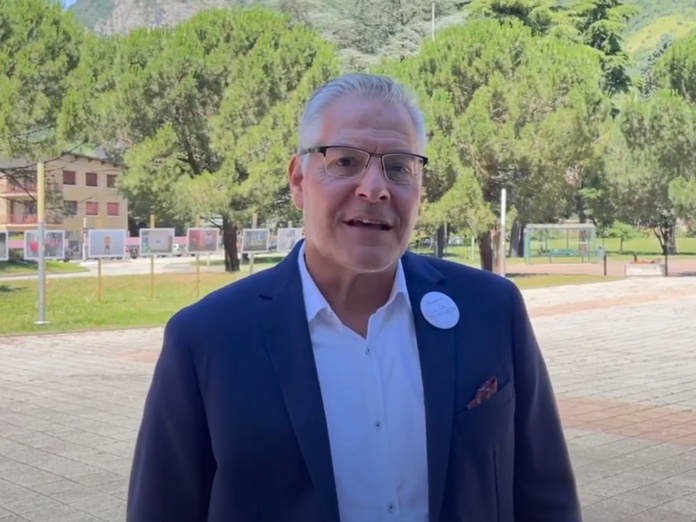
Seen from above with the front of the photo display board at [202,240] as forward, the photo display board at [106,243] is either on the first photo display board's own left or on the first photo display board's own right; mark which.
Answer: on the first photo display board's own right

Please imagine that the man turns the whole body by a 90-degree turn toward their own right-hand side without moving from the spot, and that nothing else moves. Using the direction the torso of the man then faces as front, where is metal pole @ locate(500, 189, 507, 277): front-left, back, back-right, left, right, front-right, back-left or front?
right

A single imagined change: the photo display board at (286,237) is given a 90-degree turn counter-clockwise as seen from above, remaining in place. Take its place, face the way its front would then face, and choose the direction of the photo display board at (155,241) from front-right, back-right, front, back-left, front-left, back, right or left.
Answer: back

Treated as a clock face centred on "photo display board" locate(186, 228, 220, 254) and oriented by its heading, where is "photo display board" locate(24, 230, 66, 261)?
"photo display board" locate(24, 230, 66, 261) is roughly at 2 o'clock from "photo display board" locate(186, 228, 220, 254).

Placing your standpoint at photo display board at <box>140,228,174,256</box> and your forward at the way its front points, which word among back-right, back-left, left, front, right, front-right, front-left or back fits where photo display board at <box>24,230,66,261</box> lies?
front-right

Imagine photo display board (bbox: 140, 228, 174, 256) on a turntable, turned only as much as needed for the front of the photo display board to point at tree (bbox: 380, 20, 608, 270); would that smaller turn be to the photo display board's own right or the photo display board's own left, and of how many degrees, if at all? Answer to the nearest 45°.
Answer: approximately 135° to the photo display board's own left

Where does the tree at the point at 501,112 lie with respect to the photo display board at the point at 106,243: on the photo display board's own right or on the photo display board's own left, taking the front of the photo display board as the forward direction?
on the photo display board's own left

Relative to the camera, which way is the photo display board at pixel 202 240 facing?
toward the camera

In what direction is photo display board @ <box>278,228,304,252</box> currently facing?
toward the camera

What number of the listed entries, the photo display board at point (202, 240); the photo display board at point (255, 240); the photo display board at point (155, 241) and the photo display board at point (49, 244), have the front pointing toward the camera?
4

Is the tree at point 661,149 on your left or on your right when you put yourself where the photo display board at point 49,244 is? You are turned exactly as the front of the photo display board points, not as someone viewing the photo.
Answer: on your left
